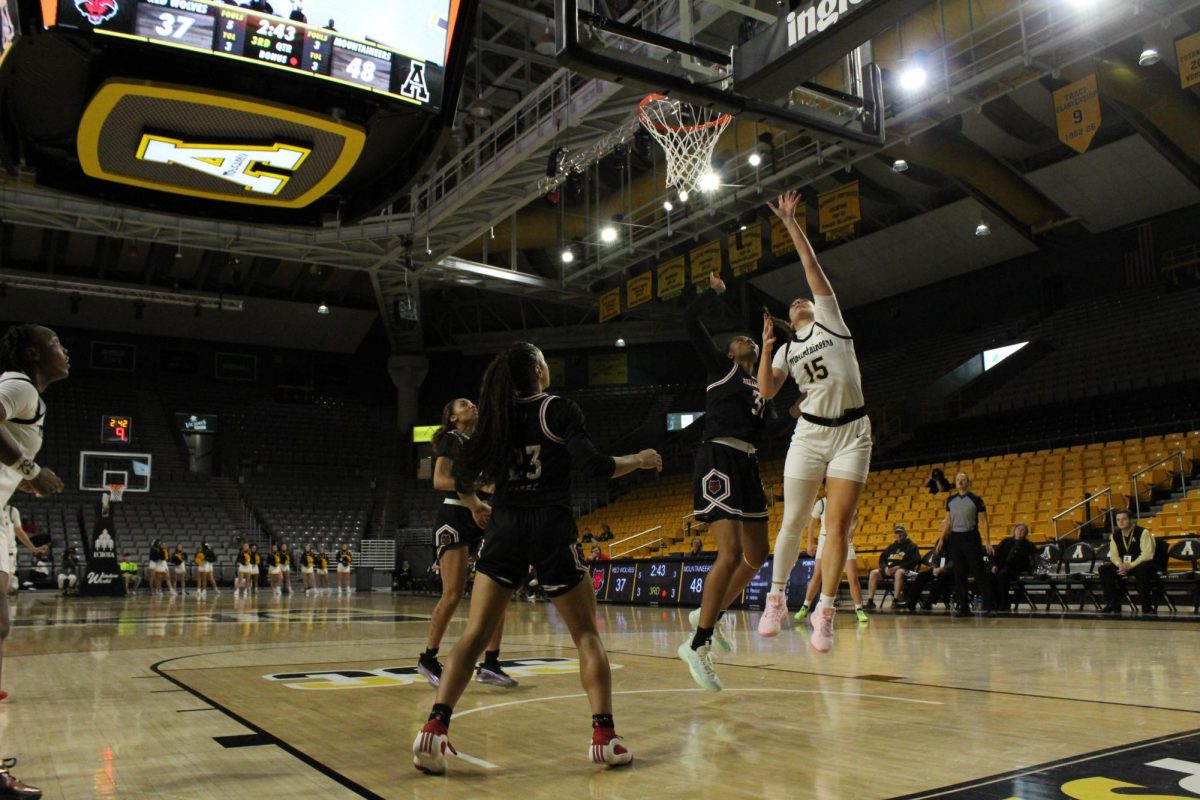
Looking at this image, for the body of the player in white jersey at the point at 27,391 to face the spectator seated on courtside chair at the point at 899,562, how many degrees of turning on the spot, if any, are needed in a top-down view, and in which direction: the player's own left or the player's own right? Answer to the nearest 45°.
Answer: approximately 45° to the player's own left

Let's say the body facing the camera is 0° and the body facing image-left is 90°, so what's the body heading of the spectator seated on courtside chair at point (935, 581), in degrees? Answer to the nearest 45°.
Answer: approximately 45°

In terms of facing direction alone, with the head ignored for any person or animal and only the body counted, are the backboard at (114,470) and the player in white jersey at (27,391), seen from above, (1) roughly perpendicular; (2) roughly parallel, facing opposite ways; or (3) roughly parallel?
roughly perpendicular

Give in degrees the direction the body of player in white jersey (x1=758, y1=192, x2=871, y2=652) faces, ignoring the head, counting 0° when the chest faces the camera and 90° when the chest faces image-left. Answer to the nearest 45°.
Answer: approximately 45°
